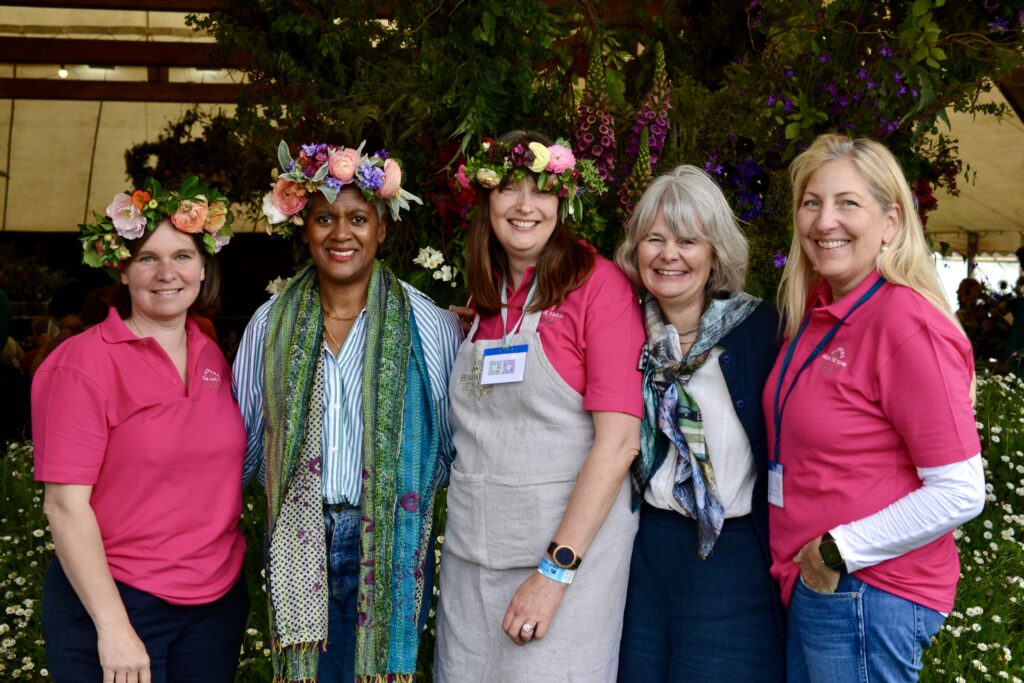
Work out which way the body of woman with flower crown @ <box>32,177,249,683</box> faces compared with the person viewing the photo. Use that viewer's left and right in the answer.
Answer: facing the viewer and to the right of the viewer

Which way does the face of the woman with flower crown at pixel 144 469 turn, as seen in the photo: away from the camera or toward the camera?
toward the camera

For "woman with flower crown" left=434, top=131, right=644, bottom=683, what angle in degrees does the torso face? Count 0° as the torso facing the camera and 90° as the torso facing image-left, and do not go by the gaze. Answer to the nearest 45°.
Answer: approximately 45°

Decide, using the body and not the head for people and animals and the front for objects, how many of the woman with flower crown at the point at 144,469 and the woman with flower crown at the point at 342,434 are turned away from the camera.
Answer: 0

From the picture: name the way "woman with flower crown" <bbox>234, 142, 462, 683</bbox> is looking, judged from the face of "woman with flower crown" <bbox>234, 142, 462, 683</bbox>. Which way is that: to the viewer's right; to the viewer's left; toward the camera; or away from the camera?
toward the camera

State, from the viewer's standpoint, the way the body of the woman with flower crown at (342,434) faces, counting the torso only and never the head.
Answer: toward the camera
